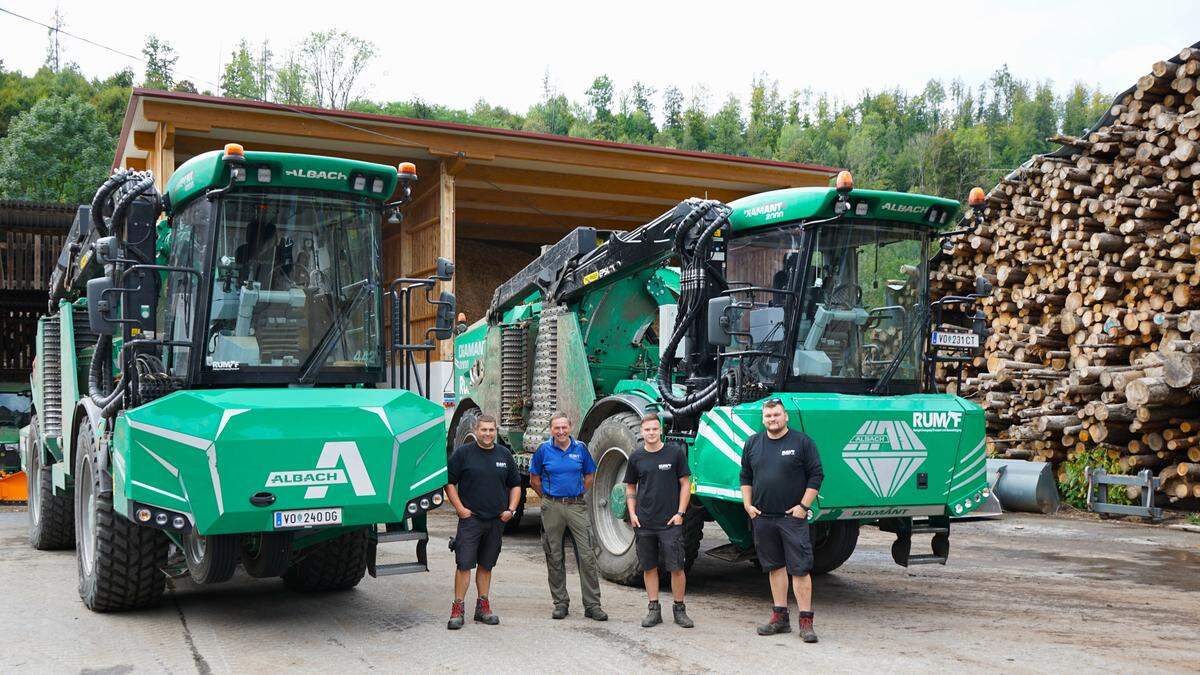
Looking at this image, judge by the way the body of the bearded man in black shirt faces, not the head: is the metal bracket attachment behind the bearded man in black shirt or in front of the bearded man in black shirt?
behind

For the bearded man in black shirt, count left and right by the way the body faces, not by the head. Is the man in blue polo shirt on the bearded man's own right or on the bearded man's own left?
on the bearded man's own right

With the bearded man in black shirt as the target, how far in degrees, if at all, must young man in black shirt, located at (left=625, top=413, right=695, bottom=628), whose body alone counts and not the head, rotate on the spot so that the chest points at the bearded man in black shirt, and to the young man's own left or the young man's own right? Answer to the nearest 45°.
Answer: approximately 45° to the young man's own left

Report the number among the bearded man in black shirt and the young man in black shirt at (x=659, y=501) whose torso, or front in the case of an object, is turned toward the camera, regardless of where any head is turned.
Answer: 2

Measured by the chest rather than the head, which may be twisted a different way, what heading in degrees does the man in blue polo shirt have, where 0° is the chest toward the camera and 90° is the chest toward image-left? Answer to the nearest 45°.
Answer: approximately 0°

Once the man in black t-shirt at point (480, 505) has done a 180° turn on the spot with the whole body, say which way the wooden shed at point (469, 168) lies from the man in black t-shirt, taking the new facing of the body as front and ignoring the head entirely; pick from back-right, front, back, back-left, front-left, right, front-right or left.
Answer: front
